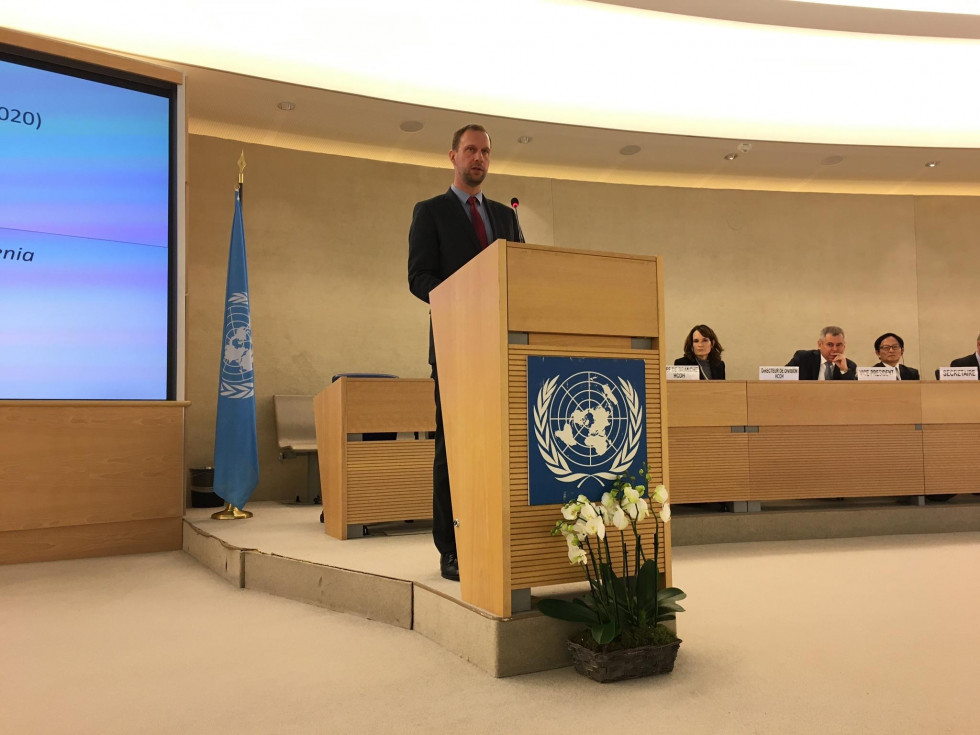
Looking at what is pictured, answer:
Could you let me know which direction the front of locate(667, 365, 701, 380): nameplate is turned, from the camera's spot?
facing the viewer

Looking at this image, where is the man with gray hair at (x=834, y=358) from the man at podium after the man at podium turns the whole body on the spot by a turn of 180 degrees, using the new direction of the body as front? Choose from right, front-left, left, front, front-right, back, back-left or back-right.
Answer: right

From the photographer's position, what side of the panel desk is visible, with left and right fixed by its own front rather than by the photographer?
front

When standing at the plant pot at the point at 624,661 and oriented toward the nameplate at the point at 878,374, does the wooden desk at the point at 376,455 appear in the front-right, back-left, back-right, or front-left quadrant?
front-left

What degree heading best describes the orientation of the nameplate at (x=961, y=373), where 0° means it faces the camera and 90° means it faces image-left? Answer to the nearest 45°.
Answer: approximately 0°

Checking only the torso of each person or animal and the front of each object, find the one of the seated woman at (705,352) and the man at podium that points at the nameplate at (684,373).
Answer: the seated woman

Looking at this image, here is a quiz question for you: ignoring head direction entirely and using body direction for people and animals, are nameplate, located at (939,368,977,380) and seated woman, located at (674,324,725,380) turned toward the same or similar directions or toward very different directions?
same or similar directions

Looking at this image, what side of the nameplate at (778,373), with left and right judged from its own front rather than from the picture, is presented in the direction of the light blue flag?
right

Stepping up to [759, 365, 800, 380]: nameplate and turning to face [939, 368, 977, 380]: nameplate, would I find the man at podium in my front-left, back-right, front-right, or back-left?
back-right

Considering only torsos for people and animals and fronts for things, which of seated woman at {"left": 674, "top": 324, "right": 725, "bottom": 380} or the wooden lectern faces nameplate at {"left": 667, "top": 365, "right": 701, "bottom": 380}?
the seated woman

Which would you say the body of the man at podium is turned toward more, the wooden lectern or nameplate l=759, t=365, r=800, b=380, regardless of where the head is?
the wooden lectern

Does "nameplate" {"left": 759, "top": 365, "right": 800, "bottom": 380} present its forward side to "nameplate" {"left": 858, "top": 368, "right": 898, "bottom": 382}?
no

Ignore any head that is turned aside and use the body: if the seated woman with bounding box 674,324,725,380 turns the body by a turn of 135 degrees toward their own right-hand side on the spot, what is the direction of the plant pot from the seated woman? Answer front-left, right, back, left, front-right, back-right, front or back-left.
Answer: back-left

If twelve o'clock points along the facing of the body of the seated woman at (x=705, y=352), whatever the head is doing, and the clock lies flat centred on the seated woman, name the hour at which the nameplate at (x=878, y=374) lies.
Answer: The nameplate is roughly at 10 o'clock from the seated woman.

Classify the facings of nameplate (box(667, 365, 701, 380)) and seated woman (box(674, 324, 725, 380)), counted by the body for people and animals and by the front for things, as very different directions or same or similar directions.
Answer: same or similar directions

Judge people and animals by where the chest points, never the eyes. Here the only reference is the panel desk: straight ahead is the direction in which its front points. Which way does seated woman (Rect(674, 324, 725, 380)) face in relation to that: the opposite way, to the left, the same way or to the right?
the same way

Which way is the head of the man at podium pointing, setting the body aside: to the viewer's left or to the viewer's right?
to the viewer's right

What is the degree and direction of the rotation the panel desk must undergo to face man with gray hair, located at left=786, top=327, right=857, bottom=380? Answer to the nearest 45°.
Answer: approximately 180°

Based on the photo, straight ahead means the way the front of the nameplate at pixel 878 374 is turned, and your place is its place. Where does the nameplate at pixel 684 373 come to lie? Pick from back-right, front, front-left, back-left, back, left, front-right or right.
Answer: front-right

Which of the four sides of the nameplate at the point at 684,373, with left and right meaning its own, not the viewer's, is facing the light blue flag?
right
